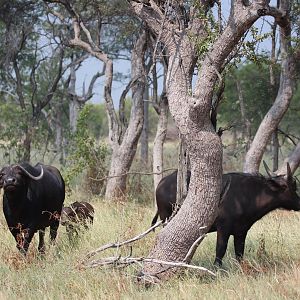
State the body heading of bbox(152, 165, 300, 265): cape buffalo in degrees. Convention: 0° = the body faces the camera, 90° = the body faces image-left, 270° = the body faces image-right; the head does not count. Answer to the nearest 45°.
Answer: approximately 270°

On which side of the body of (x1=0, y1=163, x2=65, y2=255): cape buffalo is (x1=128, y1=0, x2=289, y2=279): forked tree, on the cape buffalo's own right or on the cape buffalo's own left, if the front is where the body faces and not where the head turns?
on the cape buffalo's own left

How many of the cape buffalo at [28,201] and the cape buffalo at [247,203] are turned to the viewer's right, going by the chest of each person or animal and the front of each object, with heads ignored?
1

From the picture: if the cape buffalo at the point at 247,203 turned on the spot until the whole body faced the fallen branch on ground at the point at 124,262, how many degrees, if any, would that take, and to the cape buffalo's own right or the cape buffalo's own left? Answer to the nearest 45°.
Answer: approximately 135° to the cape buffalo's own right

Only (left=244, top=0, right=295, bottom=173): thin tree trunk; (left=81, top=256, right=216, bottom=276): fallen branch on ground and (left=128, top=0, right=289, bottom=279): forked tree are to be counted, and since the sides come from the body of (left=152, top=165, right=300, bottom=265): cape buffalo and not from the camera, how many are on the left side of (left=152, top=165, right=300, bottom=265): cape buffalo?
1

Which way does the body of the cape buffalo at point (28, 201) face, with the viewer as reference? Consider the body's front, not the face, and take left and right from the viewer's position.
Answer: facing the viewer and to the left of the viewer

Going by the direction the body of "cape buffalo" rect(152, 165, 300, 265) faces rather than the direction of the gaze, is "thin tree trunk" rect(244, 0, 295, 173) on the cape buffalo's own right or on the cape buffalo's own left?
on the cape buffalo's own left

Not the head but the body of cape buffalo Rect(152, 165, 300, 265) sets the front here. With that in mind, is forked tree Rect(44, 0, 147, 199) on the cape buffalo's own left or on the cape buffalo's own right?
on the cape buffalo's own left

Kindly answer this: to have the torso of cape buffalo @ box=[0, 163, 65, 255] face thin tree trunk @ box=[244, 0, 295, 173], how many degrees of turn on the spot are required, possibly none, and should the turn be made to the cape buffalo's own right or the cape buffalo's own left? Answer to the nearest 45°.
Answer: approximately 180°

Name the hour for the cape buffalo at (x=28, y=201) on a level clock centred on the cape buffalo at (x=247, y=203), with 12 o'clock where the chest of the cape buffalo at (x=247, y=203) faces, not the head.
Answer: the cape buffalo at (x=28, y=201) is roughly at 6 o'clock from the cape buffalo at (x=247, y=203).

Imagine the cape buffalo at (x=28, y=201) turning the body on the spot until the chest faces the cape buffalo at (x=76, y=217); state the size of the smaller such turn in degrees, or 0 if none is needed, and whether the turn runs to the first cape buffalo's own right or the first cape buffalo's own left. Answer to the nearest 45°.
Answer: approximately 180°

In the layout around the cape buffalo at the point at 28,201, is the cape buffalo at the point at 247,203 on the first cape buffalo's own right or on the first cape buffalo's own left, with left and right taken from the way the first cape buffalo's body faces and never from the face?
on the first cape buffalo's own left

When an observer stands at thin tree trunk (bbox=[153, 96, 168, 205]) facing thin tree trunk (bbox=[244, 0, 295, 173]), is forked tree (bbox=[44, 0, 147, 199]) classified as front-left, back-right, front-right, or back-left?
back-left
